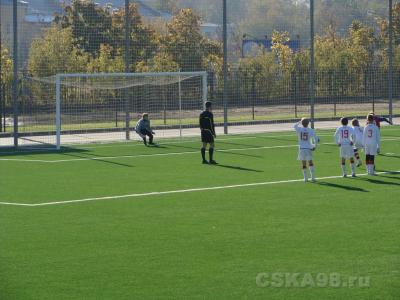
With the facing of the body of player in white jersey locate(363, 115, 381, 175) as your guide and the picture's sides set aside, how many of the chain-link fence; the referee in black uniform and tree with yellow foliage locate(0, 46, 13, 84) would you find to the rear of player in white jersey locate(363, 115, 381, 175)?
0

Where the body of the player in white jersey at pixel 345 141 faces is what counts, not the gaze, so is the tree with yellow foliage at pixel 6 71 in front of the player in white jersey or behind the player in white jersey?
in front

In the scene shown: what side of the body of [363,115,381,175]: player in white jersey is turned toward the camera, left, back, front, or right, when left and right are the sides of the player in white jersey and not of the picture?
back

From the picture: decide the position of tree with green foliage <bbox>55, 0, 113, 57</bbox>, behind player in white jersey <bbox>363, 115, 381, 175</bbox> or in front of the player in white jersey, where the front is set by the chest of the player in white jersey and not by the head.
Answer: in front

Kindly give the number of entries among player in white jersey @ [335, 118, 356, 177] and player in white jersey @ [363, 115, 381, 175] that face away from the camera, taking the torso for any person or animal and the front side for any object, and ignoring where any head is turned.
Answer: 2

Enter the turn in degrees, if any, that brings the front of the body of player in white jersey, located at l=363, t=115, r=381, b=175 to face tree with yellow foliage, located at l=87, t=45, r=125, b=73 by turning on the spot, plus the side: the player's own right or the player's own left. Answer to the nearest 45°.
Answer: approximately 45° to the player's own left

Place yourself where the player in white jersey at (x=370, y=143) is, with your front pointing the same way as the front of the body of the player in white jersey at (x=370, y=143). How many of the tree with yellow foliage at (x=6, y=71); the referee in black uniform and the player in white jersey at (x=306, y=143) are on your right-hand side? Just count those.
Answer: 0

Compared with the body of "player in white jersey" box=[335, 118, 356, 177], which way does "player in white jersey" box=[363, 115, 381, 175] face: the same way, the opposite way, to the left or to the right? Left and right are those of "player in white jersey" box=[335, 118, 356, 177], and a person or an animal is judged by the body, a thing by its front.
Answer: the same way

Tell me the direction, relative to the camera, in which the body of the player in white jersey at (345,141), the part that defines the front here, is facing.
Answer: away from the camera
